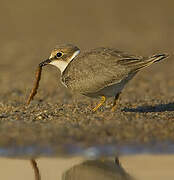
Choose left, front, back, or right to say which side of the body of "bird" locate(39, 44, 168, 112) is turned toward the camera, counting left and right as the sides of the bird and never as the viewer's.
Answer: left
